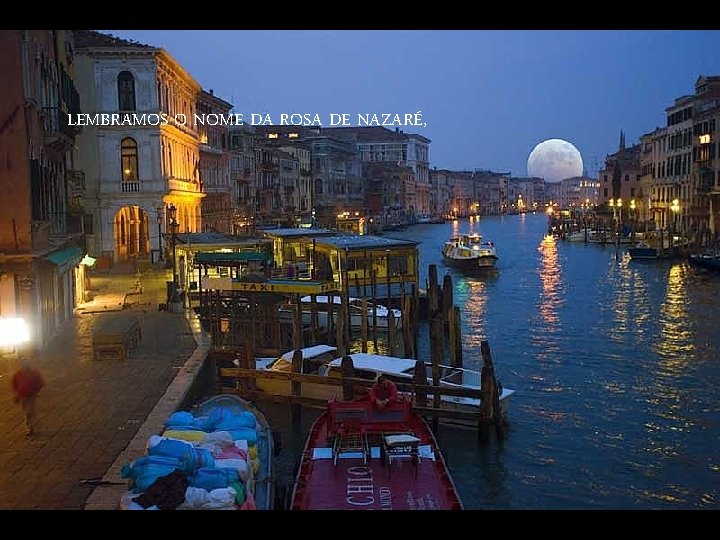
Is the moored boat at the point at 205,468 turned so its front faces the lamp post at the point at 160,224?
yes

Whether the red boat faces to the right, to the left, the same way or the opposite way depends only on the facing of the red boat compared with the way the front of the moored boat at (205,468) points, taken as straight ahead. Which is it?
the same way

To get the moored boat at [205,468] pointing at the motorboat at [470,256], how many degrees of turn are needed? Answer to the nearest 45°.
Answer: approximately 45° to its right

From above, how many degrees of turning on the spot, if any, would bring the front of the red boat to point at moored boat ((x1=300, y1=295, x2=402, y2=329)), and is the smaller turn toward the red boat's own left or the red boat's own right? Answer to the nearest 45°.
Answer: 0° — it already faces it

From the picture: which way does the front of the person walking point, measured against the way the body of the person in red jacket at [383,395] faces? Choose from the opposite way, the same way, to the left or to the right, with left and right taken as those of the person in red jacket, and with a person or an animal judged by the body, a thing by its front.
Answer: the same way

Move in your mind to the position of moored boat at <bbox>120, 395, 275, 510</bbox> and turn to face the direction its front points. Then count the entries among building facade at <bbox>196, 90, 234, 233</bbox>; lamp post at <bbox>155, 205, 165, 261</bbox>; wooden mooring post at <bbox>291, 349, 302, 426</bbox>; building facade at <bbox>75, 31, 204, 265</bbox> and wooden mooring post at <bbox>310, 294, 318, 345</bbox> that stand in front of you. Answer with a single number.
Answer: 5

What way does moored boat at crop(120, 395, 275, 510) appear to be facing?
away from the camera
